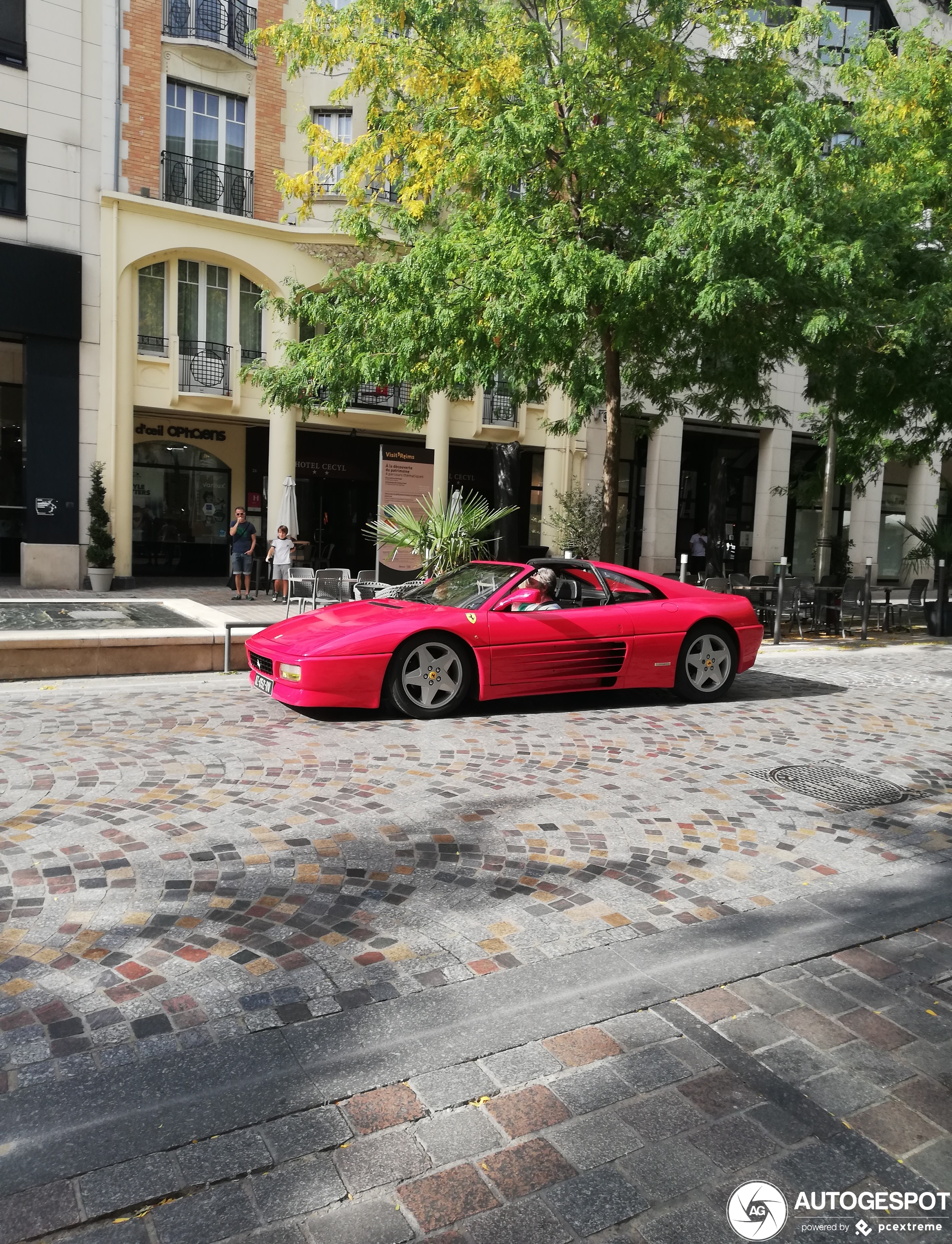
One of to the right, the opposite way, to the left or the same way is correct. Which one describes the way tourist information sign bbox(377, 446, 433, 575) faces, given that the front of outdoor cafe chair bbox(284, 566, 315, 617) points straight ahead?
the opposite way

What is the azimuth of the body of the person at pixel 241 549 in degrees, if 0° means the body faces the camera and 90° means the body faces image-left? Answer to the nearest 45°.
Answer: approximately 0°

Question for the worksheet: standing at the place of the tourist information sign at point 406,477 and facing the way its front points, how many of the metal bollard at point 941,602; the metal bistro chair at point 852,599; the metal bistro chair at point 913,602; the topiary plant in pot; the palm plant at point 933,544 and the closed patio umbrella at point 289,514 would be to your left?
4

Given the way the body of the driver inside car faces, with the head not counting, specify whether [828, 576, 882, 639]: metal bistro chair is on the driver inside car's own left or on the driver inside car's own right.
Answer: on the driver inside car's own right

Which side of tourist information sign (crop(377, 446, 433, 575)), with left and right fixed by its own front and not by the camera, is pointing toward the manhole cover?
front

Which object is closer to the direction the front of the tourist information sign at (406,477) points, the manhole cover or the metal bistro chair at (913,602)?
the manhole cover

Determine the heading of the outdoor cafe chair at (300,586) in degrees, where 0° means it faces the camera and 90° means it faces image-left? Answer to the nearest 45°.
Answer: approximately 180°

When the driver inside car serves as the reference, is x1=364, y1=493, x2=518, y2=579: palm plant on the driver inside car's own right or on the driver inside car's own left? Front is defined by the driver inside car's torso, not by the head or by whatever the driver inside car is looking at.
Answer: on the driver inside car's own right

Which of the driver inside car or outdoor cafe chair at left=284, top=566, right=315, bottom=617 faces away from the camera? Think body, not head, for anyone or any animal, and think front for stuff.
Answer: the outdoor cafe chair

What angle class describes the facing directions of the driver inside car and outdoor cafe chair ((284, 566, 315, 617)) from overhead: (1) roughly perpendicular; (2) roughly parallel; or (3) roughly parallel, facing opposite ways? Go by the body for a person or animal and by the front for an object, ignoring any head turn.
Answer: roughly perpendicular

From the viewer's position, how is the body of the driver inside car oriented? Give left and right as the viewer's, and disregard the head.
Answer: facing to the left of the viewer

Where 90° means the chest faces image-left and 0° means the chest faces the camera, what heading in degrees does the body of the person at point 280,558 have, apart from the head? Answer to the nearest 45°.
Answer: approximately 0°

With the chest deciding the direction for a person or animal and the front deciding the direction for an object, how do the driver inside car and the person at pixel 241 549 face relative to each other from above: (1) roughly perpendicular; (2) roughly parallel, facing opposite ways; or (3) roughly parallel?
roughly perpendicular
